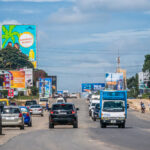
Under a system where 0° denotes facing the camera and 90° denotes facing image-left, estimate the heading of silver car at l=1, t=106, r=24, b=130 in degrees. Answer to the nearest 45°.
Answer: approximately 180°

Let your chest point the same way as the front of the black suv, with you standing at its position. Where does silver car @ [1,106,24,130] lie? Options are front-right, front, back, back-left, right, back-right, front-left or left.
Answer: left

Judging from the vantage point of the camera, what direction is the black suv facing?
facing away from the viewer

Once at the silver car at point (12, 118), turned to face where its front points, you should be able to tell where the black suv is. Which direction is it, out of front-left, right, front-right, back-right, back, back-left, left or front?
right

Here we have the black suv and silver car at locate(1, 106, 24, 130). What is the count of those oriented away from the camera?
2
